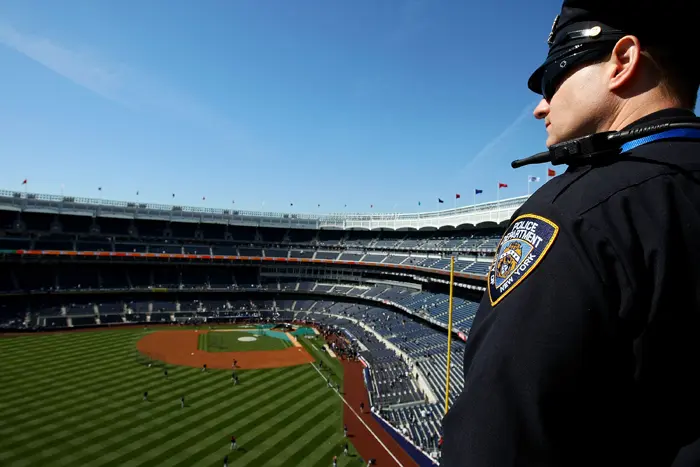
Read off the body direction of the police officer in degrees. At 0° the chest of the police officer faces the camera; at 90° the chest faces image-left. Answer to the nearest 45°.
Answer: approximately 135°

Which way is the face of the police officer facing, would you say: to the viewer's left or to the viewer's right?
to the viewer's left
